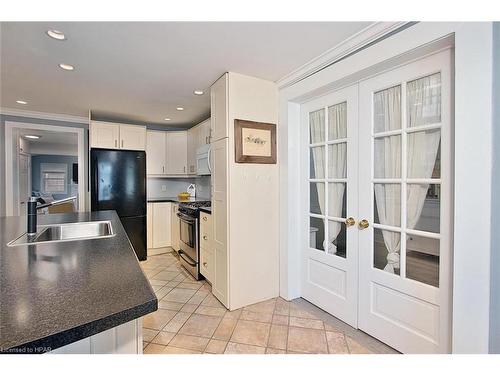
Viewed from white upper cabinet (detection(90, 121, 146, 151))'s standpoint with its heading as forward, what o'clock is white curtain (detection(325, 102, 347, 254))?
The white curtain is roughly at 11 o'clock from the white upper cabinet.

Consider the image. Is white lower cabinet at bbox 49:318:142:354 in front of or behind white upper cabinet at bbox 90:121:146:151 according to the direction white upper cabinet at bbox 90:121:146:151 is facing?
in front

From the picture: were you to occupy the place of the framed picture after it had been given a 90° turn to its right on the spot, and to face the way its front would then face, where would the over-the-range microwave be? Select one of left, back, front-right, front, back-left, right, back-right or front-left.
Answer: right

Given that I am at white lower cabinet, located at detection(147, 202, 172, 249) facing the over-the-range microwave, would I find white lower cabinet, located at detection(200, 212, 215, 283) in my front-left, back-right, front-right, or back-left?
front-right

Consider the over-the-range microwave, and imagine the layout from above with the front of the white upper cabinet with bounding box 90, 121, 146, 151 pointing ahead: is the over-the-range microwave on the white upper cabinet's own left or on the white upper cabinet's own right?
on the white upper cabinet's own left

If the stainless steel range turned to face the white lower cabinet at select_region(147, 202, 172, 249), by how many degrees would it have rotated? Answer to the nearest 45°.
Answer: approximately 90° to its right

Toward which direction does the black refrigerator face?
toward the camera

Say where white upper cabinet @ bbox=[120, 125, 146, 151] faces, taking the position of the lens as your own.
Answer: facing the viewer

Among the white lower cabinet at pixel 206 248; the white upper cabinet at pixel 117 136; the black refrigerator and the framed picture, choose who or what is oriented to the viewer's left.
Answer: the white lower cabinet

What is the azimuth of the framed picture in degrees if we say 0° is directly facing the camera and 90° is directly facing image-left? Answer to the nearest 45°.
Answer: approximately 315°

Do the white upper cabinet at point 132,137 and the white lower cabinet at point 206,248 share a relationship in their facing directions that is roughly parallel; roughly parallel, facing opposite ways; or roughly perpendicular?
roughly perpendicular

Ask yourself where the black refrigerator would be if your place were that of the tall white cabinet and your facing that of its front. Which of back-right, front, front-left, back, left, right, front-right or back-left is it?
right

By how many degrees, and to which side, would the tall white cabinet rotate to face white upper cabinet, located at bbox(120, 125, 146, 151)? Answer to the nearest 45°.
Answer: approximately 90° to its right

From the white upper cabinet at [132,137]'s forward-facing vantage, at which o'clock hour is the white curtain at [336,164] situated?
The white curtain is roughly at 11 o'clock from the white upper cabinet.
